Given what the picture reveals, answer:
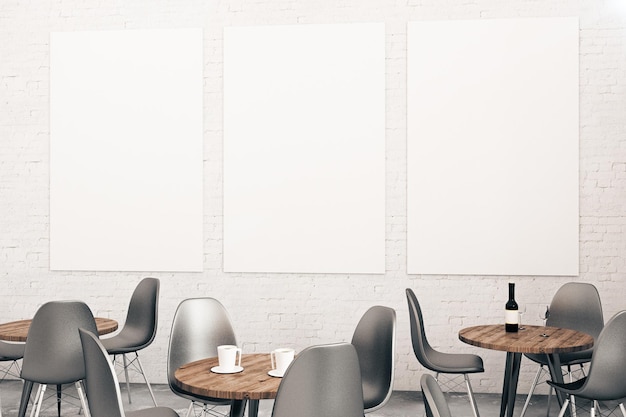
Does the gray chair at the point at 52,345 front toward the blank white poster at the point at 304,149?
no

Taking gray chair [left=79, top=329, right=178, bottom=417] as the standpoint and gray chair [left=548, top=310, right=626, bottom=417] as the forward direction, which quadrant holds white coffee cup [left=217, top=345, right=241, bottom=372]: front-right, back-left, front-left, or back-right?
front-left

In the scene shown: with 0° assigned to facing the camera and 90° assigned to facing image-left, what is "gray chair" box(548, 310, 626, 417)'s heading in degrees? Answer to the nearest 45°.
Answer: approximately 135°

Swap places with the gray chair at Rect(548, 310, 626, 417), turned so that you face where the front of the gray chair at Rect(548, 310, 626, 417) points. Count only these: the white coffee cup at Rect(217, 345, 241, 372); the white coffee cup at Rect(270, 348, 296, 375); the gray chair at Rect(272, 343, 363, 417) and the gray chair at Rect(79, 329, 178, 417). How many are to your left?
4

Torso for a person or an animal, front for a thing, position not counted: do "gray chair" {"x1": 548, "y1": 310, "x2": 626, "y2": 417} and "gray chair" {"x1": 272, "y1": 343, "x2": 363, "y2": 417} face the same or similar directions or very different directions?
same or similar directions

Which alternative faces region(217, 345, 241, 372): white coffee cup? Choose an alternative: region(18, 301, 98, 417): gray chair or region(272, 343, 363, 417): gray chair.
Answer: region(272, 343, 363, 417): gray chair

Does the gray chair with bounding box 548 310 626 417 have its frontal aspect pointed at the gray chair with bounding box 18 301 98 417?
no

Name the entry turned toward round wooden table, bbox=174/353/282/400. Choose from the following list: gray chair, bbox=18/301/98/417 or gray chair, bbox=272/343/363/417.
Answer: gray chair, bbox=272/343/363/417

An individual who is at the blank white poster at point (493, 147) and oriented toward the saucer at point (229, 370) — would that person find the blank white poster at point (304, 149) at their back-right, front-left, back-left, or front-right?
front-right

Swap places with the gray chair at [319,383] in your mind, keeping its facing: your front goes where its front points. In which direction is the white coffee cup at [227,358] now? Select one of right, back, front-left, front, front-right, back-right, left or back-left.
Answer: front

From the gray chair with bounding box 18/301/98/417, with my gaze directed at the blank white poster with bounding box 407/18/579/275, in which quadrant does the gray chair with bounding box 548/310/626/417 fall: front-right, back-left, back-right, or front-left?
front-right

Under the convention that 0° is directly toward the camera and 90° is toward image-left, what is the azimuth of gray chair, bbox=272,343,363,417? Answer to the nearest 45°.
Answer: approximately 135°

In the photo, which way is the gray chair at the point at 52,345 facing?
away from the camera

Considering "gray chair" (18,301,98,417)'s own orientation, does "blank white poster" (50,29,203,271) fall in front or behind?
in front

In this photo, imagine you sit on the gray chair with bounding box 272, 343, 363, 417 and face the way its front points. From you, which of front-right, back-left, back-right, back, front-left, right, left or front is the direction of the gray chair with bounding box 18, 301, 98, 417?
front

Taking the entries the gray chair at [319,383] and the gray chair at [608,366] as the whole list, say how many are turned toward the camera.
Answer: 0

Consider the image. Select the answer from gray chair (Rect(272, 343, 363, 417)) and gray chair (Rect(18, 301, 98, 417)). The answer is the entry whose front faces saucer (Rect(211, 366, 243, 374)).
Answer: gray chair (Rect(272, 343, 363, 417))
